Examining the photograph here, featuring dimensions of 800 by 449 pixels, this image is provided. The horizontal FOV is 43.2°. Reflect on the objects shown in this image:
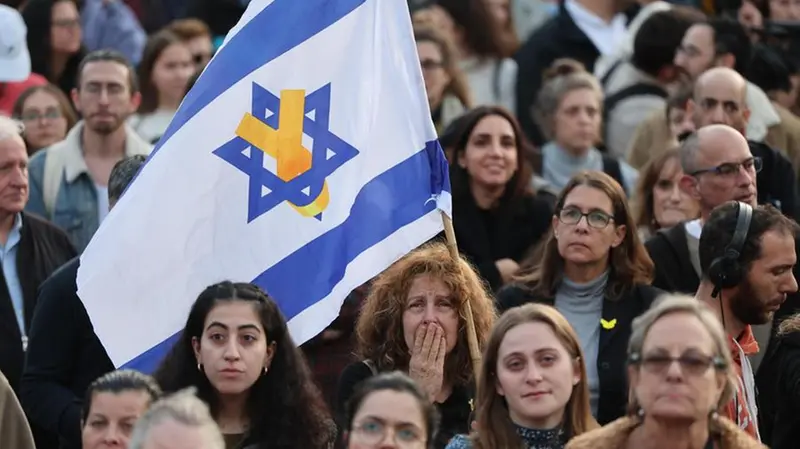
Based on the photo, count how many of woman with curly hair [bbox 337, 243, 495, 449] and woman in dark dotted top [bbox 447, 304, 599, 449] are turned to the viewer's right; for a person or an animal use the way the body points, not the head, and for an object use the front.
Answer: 0

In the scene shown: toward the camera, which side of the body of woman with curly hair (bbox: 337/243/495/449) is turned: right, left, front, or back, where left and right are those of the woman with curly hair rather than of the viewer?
front

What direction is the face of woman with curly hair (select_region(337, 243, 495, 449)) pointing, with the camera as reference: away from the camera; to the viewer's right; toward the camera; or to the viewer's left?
toward the camera

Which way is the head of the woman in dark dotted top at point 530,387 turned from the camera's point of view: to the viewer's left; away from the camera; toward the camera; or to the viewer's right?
toward the camera

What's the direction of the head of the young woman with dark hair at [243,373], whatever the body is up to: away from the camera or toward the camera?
toward the camera

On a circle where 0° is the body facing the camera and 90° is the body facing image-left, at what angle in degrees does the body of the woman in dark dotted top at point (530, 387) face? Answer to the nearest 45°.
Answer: approximately 0°

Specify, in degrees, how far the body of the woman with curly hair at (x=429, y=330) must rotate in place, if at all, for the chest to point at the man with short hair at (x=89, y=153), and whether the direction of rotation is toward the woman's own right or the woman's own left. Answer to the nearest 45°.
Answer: approximately 135° to the woman's own right
